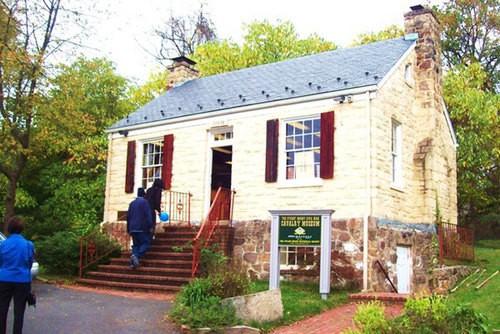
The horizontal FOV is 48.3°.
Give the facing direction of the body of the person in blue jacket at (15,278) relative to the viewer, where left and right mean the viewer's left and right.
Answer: facing away from the viewer

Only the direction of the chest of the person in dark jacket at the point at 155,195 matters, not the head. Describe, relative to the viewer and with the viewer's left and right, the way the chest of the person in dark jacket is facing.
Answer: facing away from the viewer and to the right of the viewer

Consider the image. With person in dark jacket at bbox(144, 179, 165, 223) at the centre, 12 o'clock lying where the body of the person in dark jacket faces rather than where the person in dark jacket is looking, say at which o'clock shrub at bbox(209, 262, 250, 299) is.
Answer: The shrub is roughly at 4 o'clock from the person in dark jacket.

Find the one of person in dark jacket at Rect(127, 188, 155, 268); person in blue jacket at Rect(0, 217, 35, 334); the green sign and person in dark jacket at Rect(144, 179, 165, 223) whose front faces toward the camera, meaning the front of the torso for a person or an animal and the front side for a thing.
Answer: the green sign

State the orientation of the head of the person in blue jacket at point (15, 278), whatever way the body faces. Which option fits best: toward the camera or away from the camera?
away from the camera

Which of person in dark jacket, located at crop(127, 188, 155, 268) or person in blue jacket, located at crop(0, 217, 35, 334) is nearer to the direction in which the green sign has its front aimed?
the person in blue jacket

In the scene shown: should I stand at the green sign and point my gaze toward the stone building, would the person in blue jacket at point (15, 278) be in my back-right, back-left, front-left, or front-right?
back-left

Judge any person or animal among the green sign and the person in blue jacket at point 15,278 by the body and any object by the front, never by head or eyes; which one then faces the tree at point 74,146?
the person in blue jacket

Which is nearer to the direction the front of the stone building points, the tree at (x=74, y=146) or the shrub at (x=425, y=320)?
the shrub

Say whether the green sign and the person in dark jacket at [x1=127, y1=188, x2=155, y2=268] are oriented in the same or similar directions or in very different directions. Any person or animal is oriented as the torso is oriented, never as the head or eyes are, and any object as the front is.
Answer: very different directions
